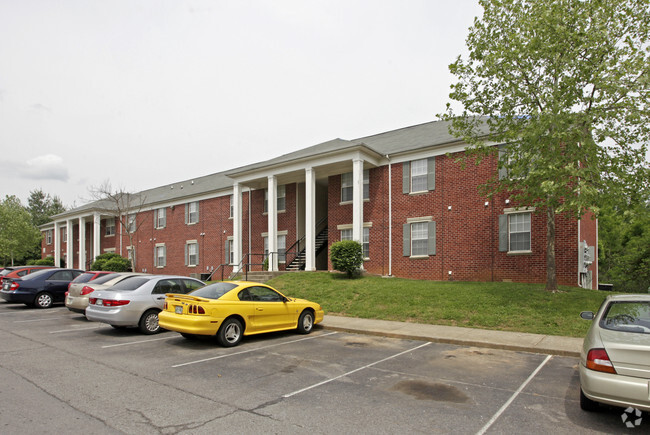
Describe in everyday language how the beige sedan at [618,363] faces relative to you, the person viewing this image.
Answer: facing away from the viewer

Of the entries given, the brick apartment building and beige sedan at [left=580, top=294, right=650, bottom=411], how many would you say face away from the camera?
1

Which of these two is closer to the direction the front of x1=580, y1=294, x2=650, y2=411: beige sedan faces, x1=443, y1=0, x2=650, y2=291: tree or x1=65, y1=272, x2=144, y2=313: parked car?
the tree

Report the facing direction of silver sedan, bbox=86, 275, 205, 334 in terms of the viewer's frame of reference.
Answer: facing away from the viewer and to the right of the viewer

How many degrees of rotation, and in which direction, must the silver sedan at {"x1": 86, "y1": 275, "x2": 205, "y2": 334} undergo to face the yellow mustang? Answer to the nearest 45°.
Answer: approximately 90° to its right

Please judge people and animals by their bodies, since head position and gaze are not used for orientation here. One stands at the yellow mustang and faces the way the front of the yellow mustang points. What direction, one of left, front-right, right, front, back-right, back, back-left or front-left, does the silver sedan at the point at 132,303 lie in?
left

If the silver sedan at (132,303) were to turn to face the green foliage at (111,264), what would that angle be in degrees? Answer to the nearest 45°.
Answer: approximately 45° to its left

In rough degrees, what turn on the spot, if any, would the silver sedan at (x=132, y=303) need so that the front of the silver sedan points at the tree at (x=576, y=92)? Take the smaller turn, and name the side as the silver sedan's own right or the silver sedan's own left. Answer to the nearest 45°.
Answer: approximately 45° to the silver sedan's own right

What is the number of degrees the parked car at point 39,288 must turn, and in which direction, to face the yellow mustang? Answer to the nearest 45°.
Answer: approximately 135° to its right

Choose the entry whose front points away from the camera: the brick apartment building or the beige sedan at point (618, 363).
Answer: the beige sedan

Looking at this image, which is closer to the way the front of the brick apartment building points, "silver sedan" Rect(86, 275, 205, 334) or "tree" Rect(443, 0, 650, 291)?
the silver sedan

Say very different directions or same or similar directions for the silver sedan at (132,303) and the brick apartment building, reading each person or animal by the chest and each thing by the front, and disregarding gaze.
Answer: very different directions
